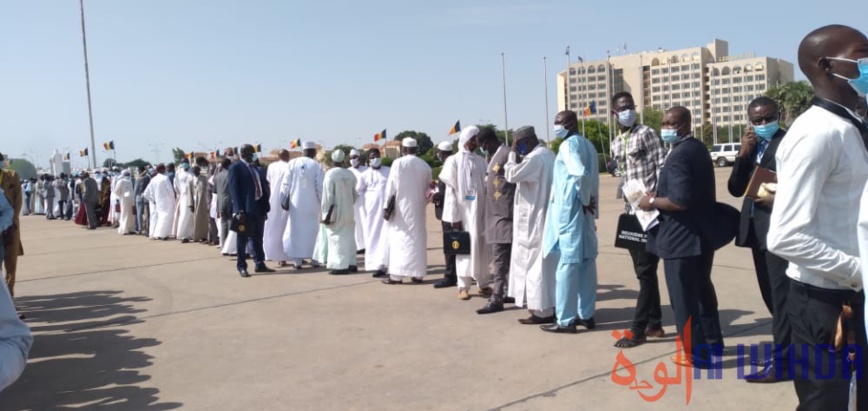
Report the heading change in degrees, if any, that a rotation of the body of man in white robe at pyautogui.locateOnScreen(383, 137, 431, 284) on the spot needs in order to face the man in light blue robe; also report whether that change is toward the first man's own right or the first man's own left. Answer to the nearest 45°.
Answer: approximately 135° to the first man's own right

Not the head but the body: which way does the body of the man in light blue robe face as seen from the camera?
to the viewer's left

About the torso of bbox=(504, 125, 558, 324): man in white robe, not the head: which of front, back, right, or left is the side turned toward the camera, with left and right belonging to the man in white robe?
left

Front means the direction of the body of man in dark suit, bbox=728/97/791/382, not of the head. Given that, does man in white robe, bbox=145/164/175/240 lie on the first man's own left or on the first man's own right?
on the first man's own right

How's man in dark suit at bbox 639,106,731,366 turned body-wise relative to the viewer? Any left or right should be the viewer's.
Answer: facing to the left of the viewer

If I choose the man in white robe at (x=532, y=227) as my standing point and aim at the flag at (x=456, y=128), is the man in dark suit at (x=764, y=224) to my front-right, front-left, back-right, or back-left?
back-right

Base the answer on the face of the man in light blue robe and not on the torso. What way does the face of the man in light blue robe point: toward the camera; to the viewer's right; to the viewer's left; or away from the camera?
to the viewer's left
